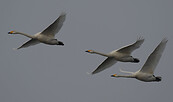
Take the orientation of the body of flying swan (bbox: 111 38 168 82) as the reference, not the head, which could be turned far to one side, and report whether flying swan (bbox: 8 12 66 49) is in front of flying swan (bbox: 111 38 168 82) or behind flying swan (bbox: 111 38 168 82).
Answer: in front

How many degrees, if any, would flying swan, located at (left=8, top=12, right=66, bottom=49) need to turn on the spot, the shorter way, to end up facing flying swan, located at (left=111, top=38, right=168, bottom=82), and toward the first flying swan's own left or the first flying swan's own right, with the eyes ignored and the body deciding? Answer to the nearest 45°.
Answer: approximately 180°

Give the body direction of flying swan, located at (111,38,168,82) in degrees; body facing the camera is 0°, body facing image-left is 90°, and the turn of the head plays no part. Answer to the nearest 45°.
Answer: approximately 90°

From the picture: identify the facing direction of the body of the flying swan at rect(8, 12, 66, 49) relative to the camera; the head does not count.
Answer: to the viewer's left

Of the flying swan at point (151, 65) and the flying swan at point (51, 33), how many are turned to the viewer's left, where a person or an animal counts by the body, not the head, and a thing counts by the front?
2
